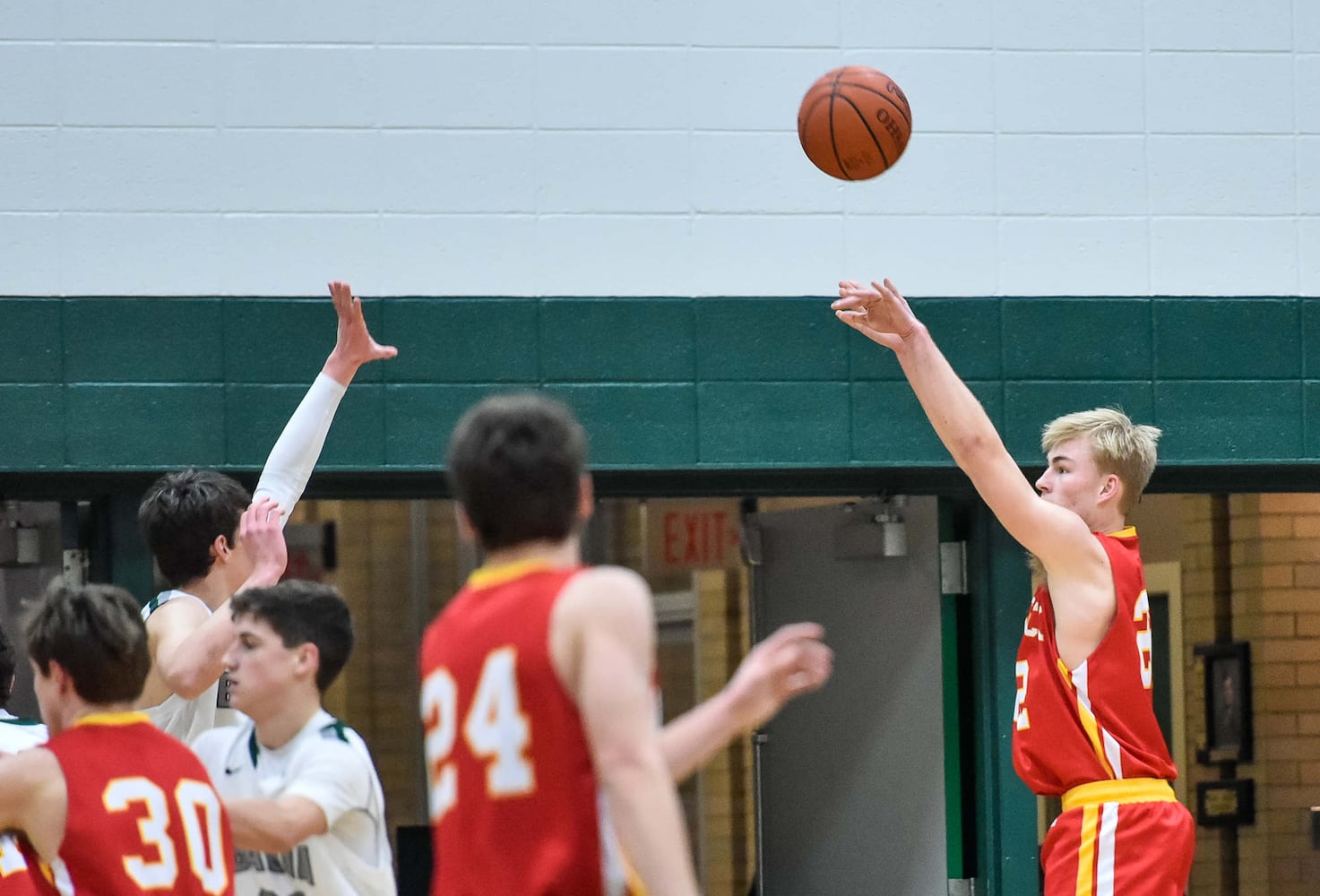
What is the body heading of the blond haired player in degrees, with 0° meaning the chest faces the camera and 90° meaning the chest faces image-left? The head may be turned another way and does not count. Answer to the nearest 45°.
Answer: approximately 90°

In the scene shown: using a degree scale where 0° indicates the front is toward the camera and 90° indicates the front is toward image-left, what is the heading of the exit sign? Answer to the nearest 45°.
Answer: approximately 0°

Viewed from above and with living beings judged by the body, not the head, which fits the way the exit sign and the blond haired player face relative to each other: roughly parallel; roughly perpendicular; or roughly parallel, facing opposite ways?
roughly perpendicular

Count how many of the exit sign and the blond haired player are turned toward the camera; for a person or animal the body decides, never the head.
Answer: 1

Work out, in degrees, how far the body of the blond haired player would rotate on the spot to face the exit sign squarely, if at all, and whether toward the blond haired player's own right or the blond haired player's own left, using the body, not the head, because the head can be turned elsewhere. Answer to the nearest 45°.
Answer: approximately 90° to the blond haired player's own right

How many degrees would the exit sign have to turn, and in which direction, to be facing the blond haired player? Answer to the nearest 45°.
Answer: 0° — it already faces them

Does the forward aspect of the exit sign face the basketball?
yes
